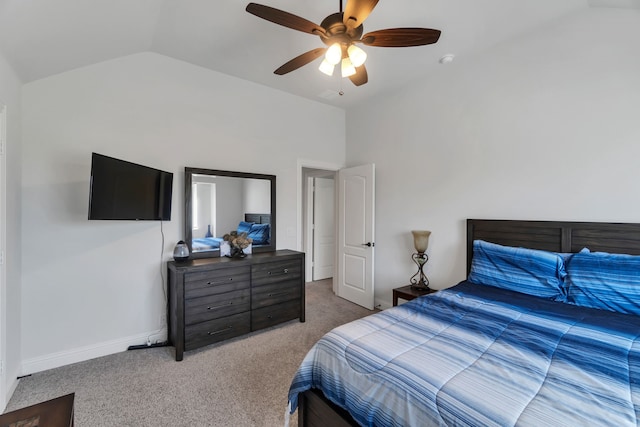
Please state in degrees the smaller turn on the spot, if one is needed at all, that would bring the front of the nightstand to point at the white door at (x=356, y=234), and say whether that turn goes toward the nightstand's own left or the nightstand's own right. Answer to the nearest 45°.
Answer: approximately 90° to the nightstand's own right

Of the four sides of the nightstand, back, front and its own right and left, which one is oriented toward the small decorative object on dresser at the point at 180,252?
front

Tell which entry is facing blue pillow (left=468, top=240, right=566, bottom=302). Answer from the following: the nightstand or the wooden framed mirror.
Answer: the wooden framed mirror

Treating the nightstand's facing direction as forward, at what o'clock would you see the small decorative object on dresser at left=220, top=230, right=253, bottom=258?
The small decorative object on dresser is roughly at 1 o'clock from the nightstand.

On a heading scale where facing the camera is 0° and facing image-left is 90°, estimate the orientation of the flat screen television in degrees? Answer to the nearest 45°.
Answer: approximately 315°

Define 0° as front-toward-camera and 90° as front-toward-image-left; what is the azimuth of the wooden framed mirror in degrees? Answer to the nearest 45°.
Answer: approximately 315°

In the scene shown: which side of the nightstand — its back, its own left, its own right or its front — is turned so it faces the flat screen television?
front

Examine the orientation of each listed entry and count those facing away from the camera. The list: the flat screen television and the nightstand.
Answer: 0

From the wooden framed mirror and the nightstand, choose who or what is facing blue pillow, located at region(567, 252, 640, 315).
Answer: the wooden framed mirror

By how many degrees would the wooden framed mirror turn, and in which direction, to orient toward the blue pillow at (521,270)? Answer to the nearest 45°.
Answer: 0° — it already faces it
